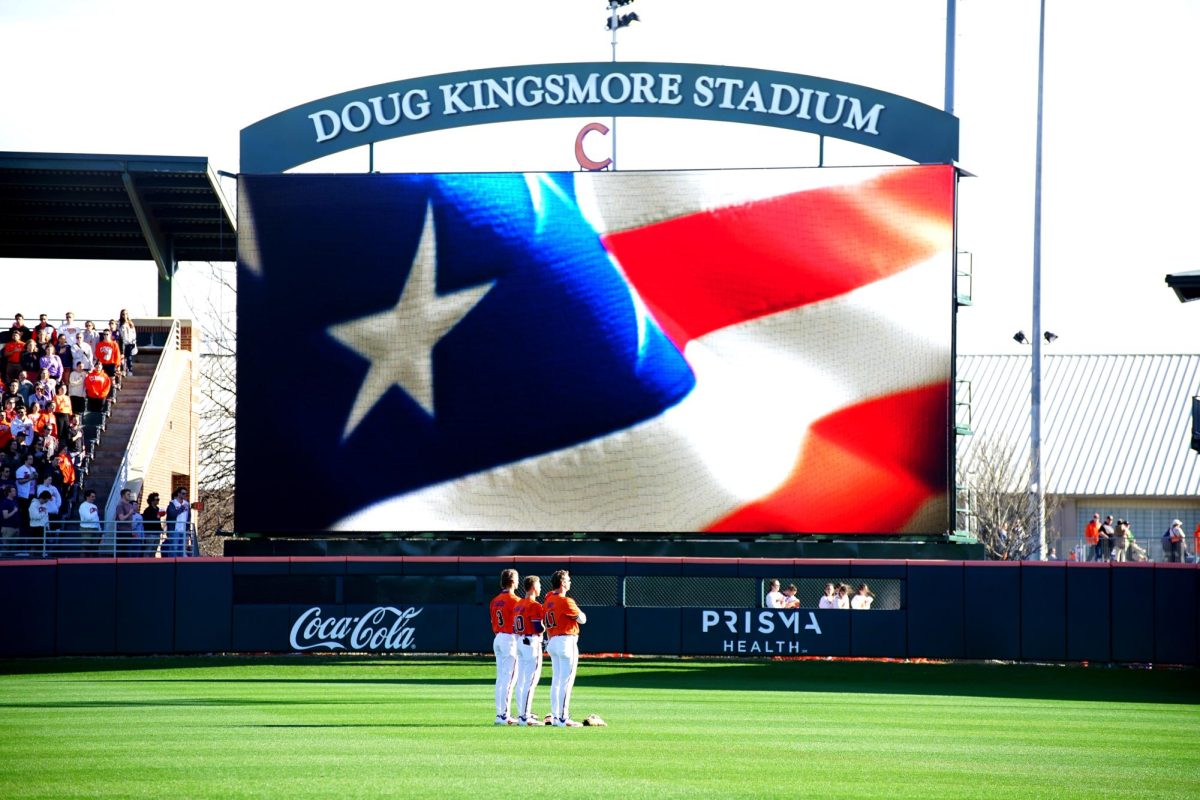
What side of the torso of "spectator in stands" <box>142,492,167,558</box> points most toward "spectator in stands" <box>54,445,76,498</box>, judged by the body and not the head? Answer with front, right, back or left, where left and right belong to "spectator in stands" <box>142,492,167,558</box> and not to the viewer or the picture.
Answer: back

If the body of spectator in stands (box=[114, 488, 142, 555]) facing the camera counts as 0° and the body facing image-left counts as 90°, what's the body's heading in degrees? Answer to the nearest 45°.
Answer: approximately 315°

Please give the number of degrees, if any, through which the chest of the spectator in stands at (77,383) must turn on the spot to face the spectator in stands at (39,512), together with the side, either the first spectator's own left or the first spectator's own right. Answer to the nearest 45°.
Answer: approximately 45° to the first spectator's own right

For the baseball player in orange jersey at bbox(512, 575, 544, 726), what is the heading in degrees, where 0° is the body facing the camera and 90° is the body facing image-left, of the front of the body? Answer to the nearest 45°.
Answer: approximately 225°

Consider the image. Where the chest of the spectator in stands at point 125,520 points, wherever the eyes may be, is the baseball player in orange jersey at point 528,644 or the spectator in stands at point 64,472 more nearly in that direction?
the baseball player in orange jersey

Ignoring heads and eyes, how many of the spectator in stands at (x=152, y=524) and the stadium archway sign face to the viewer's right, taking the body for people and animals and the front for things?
1

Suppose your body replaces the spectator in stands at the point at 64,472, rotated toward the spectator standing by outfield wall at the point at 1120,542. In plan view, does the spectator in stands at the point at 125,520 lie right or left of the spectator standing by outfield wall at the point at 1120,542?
right

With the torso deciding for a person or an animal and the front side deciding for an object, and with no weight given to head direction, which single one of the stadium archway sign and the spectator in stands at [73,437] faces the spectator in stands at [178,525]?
the spectator in stands at [73,437]

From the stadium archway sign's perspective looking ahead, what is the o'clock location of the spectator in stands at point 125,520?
The spectator in stands is roughly at 3 o'clock from the stadium archway sign.
